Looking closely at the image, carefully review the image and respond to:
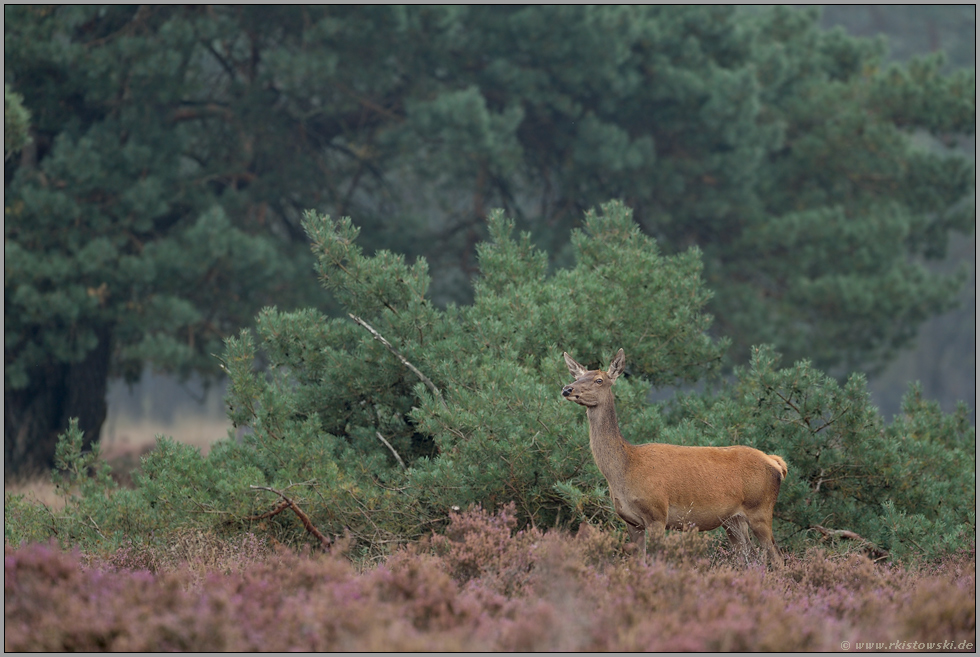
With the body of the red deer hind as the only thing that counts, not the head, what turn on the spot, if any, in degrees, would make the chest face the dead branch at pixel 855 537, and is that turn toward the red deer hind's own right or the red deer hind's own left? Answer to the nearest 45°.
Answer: approximately 135° to the red deer hind's own right

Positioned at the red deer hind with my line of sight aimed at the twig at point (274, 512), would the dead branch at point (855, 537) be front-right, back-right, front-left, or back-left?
back-right

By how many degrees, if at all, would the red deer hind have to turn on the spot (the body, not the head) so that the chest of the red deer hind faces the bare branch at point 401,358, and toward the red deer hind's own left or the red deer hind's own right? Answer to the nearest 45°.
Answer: approximately 45° to the red deer hind's own right

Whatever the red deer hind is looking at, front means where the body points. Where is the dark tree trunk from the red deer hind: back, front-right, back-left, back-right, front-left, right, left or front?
front-right

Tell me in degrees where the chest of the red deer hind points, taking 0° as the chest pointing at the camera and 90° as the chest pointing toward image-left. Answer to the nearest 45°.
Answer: approximately 90°

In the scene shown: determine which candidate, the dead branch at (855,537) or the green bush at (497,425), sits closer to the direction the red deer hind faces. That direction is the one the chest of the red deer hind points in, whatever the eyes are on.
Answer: the green bush

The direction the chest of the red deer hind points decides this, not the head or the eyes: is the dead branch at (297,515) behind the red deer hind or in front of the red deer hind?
in front

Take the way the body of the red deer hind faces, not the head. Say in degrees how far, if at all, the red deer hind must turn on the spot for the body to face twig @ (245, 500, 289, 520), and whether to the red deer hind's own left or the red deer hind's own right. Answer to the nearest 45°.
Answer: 0° — it already faces it
